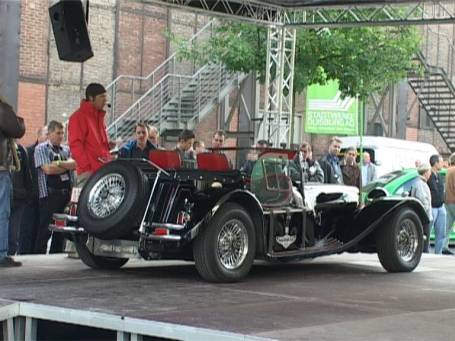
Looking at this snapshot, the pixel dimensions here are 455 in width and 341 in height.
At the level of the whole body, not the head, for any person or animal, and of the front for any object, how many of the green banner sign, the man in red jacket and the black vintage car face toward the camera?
1

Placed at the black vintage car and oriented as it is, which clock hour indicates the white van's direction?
The white van is roughly at 11 o'clock from the black vintage car.

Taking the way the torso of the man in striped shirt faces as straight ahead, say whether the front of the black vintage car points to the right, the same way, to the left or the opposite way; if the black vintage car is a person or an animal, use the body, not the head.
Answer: to the left

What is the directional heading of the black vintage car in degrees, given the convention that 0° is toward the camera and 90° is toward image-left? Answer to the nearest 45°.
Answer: approximately 225°

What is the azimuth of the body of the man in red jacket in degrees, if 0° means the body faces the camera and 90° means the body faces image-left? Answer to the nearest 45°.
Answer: approximately 270°

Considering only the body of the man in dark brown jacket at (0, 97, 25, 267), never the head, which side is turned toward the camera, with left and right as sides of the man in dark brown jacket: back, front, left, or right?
right

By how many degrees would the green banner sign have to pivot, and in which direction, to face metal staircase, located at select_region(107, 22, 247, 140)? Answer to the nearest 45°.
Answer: approximately 90° to its right

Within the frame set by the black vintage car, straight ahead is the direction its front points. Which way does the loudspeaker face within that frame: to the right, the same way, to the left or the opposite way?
to the right

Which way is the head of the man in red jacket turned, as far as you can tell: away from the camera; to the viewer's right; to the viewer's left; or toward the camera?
to the viewer's right

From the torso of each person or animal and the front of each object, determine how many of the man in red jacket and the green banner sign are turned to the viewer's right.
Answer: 1

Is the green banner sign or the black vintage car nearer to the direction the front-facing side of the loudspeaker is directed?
the black vintage car

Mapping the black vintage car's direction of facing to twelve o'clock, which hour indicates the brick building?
The brick building is roughly at 10 o'clock from the black vintage car.
